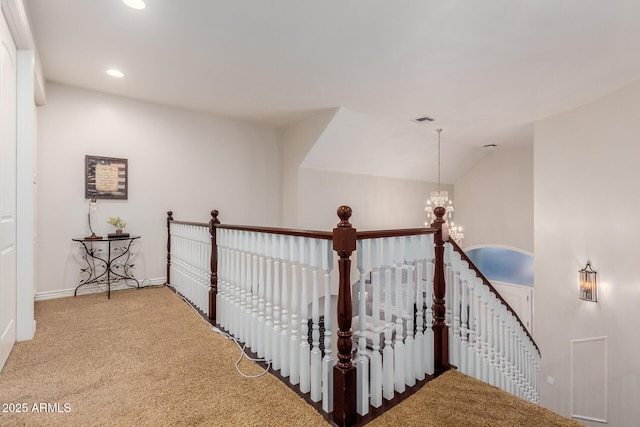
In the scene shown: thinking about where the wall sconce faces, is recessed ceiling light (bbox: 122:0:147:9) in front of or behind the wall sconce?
in front

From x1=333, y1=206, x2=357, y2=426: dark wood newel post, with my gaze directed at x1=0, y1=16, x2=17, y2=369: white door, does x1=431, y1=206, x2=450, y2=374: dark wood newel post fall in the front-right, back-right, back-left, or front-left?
back-right

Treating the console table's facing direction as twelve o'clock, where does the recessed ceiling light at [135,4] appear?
The recessed ceiling light is roughly at 12 o'clock from the console table.

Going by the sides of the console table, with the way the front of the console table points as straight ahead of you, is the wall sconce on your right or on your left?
on your left

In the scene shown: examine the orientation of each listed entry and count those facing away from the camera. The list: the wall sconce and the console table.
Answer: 0

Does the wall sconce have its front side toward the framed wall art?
yes

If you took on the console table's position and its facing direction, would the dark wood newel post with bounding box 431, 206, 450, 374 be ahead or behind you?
ahead

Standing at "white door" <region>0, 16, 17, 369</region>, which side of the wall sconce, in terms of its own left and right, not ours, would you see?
front

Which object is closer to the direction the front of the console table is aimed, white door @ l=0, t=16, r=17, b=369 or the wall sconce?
the white door

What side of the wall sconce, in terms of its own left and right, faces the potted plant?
front

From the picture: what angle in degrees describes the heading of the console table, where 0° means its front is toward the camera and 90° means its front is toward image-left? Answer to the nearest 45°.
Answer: approximately 0°

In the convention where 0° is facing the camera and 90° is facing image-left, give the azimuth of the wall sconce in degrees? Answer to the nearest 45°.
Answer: approximately 45°
